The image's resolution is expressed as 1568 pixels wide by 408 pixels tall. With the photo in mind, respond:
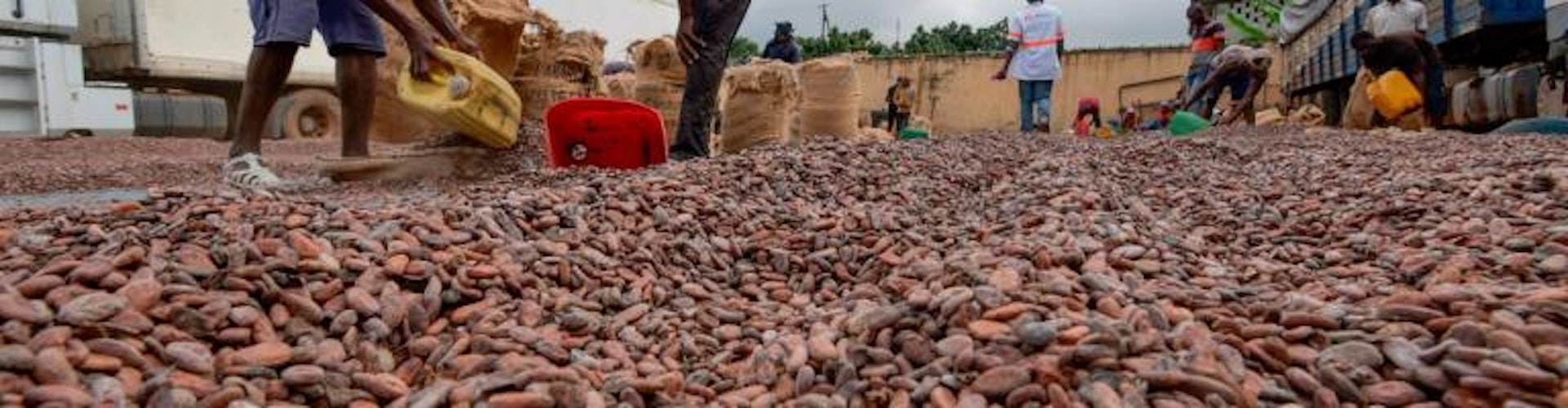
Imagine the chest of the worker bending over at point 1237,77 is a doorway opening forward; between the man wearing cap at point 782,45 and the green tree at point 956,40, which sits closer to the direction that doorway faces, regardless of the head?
the man wearing cap

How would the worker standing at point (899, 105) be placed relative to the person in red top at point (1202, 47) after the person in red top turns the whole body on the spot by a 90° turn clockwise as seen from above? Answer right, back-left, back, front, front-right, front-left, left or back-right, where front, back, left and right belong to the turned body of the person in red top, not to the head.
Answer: front-left

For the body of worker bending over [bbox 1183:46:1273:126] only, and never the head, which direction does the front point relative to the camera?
to the viewer's left

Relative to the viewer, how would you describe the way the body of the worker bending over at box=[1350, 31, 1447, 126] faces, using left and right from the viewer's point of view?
facing to the left of the viewer

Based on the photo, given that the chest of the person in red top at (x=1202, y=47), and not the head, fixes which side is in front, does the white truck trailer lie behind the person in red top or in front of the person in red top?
in front

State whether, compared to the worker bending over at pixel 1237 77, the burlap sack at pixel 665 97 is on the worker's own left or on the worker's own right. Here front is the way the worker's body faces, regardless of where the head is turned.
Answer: on the worker's own left

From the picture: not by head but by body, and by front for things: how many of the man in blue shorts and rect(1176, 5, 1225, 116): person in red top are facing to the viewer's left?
1
